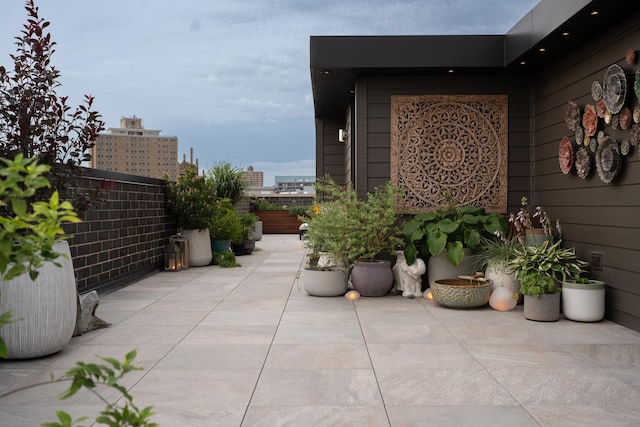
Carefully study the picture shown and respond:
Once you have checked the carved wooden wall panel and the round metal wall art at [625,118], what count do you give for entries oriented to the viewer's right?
0

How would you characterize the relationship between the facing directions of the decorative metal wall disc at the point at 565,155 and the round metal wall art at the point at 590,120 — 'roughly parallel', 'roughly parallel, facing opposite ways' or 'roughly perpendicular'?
roughly parallel

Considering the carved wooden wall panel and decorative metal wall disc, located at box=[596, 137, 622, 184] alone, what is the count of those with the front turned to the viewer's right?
0

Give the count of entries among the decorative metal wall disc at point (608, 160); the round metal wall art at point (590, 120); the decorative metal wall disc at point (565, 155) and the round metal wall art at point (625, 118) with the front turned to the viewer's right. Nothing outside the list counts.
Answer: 0

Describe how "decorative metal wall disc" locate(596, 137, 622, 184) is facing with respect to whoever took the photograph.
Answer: facing the viewer and to the left of the viewer

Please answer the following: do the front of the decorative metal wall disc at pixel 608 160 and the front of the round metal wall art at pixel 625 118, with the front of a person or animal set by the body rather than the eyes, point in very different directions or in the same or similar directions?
same or similar directions

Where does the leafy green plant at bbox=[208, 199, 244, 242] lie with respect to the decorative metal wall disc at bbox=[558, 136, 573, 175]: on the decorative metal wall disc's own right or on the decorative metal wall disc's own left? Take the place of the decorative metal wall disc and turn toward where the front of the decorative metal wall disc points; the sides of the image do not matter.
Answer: on the decorative metal wall disc's own right

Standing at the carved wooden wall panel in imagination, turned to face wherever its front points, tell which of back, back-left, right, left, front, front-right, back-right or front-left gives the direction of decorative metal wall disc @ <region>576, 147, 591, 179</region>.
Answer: front-left

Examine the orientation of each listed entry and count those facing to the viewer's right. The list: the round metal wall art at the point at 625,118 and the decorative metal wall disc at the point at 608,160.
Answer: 0

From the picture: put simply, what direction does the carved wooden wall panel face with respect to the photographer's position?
facing the viewer

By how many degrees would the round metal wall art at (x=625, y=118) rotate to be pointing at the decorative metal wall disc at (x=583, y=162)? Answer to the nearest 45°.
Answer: approximately 90° to its right

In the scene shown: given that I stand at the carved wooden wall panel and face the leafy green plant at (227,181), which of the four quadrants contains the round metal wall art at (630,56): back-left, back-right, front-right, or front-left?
back-left
